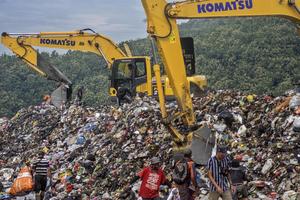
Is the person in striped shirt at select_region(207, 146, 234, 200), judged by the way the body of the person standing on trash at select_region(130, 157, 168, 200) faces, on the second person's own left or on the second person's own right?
on the second person's own left

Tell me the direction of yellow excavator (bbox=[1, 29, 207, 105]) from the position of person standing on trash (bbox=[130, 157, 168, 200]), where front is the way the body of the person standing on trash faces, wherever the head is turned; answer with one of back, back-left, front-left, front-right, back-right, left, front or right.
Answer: back

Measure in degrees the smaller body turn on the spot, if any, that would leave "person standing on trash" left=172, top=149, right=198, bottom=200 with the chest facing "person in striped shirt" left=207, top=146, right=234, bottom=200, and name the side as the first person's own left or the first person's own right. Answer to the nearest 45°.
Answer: approximately 45° to the first person's own right

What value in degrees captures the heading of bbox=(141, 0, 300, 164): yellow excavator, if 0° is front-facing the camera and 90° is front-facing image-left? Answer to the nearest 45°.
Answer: approximately 90°

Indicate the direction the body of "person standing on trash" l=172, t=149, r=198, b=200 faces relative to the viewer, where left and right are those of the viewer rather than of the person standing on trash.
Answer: facing away from the viewer and to the right of the viewer
